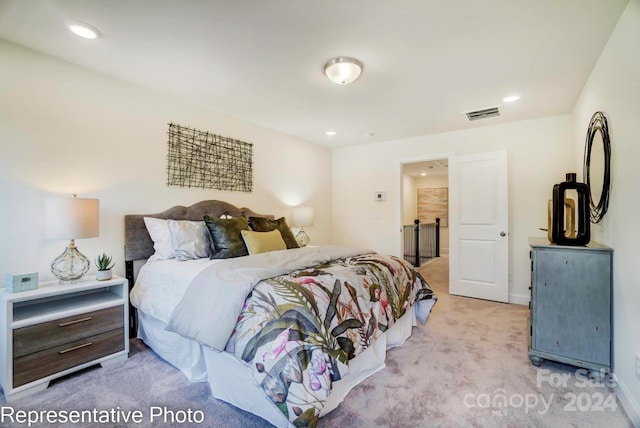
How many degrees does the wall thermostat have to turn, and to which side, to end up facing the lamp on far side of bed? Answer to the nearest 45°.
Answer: approximately 45° to its right

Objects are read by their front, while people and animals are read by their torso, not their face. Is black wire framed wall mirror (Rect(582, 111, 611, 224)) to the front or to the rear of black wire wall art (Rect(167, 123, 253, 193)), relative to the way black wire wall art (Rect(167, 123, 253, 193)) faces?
to the front

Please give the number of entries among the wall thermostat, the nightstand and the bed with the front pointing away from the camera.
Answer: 0

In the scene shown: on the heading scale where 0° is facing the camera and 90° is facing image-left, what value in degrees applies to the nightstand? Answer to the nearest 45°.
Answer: approximately 315°

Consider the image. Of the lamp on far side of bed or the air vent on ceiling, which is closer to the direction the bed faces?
the air vent on ceiling

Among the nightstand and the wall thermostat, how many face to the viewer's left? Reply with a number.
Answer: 0

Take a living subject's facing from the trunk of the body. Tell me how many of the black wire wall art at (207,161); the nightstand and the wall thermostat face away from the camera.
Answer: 0

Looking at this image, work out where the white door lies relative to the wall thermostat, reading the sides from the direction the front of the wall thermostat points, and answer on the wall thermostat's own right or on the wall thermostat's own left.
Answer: on the wall thermostat's own left

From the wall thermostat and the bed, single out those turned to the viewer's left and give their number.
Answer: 0

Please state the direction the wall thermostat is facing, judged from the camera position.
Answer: facing the viewer

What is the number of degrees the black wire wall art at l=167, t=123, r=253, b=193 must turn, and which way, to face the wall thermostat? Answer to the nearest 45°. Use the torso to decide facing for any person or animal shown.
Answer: approximately 45° to its left

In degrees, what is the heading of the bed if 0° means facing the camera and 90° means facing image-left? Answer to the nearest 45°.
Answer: approximately 315°

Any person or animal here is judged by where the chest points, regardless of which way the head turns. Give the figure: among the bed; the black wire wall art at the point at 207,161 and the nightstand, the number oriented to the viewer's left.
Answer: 0
